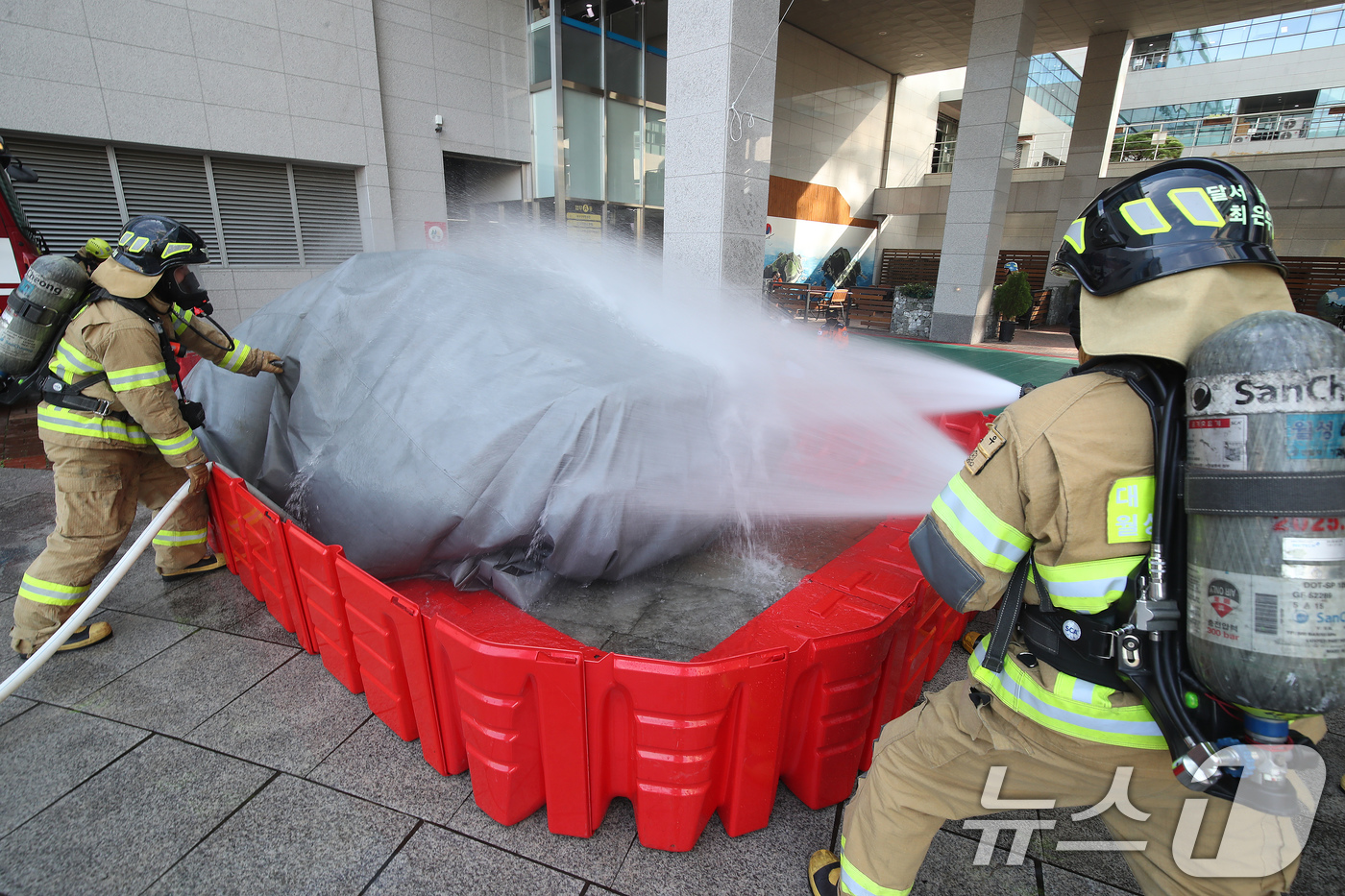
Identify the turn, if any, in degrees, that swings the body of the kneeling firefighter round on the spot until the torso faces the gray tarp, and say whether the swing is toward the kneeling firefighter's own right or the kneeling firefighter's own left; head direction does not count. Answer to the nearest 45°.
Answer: approximately 45° to the kneeling firefighter's own left

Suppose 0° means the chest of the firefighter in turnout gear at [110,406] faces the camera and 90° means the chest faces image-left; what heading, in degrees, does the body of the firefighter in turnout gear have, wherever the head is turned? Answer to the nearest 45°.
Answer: approximately 270°

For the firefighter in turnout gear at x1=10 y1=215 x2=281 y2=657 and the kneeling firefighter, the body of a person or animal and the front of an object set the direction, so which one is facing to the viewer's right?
the firefighter in turnout gear

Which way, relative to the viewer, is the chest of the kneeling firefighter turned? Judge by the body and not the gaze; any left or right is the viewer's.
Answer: facing away from the viewer and to the left of the viewer

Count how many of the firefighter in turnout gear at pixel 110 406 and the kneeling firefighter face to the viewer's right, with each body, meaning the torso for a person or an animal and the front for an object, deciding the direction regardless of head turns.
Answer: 1

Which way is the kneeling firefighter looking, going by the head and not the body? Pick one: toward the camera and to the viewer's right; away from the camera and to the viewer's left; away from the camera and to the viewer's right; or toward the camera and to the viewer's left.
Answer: away from the camera and to the viewer's left

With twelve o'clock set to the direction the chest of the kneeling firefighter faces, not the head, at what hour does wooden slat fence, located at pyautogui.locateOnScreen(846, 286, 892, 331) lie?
The wooden slat fence is roughly at 1 o'clock from the kneeling firefighter.

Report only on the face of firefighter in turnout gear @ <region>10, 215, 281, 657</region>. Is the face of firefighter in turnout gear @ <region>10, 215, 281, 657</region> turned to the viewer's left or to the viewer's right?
to the viewer's right
